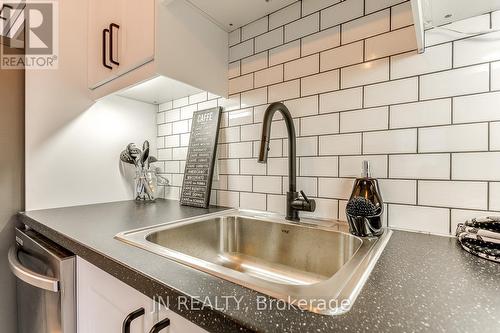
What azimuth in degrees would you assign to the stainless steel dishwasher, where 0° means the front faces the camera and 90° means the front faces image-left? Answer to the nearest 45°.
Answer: approximately 45°

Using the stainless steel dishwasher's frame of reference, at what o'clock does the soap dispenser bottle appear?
The soap dispenser bottle is roughly at 9 o'clock from the stainless steel dishwasher.

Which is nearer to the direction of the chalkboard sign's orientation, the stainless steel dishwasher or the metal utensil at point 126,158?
the stainless steel dishwasher

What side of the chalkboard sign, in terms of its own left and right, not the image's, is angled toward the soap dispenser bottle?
left

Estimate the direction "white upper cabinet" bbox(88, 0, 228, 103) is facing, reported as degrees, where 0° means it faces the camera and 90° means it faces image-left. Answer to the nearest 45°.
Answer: approximately 45°

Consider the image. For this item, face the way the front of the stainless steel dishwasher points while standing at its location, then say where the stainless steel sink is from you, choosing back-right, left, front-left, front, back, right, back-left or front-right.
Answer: left

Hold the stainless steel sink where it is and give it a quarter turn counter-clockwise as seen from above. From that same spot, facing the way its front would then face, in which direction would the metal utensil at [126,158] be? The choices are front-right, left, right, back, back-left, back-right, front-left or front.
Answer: back

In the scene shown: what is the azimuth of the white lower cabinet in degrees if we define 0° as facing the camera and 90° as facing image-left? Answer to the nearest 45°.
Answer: approximately 45°

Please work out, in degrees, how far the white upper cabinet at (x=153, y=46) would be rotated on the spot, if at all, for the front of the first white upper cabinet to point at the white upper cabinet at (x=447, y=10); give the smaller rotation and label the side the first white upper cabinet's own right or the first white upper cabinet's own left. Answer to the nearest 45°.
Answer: approximately 90° to the first white upper cabinet's own left
